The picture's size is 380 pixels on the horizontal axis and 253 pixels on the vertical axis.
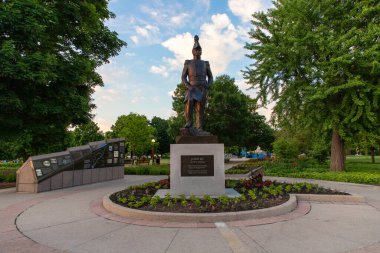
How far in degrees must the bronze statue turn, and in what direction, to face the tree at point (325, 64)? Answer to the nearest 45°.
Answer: approximately 135° to its left

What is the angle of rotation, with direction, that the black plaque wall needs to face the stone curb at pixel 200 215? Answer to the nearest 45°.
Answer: approximately 45° to its right

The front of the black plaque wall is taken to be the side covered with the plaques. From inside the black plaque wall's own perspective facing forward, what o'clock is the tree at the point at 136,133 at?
The tree is roughly at 8 o'clock from the black plaque wall.

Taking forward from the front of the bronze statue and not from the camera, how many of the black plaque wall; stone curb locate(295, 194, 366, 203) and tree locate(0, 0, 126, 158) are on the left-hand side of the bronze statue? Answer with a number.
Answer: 1

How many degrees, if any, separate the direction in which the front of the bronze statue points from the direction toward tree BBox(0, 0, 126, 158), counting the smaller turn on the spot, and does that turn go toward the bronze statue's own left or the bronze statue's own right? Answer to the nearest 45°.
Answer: approximately 90° to the bronze statue's own right

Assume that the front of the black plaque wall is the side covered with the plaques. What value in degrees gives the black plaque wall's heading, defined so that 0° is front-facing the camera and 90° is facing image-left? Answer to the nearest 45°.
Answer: approximately 315°

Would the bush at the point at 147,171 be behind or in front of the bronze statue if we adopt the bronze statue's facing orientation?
behind

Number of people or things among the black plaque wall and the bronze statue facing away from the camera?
0

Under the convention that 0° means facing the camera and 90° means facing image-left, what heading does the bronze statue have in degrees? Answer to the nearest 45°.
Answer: approximately 0°

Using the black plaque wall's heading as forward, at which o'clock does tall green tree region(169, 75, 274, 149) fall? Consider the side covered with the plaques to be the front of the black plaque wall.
The tall green tree is roughly at 9 o'clock from the black plaque wall.

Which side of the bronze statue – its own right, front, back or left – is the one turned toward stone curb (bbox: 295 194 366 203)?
left

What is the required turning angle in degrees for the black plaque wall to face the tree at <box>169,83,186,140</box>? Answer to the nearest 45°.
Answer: approximately 90° to its left

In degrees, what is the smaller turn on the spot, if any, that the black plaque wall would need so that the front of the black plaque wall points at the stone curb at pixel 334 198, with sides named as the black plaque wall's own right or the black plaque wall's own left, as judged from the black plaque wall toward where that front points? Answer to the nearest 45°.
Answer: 0° — it already faces it
